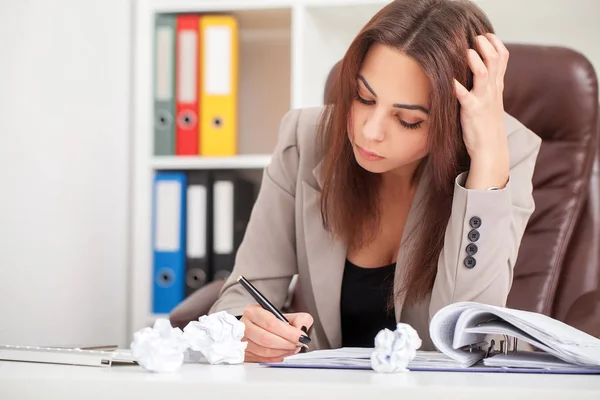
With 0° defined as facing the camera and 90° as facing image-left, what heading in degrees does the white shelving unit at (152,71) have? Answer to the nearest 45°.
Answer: approximately 0°

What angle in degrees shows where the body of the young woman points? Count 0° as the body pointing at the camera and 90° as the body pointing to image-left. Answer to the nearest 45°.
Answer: approximately 45°

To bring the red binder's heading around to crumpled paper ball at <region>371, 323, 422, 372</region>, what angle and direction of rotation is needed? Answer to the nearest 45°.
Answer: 0° — it already faces it

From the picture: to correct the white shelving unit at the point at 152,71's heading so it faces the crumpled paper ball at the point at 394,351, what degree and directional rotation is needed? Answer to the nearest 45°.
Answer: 0° — it already faces it

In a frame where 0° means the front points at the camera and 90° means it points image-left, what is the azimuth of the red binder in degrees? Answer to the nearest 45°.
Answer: approximately 0°

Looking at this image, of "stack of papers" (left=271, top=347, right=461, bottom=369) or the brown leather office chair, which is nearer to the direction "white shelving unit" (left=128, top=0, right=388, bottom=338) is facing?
the stack of papers

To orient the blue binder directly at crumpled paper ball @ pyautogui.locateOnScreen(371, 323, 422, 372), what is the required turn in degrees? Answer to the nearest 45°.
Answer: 0° — it already faces it

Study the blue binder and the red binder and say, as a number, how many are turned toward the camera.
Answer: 2
